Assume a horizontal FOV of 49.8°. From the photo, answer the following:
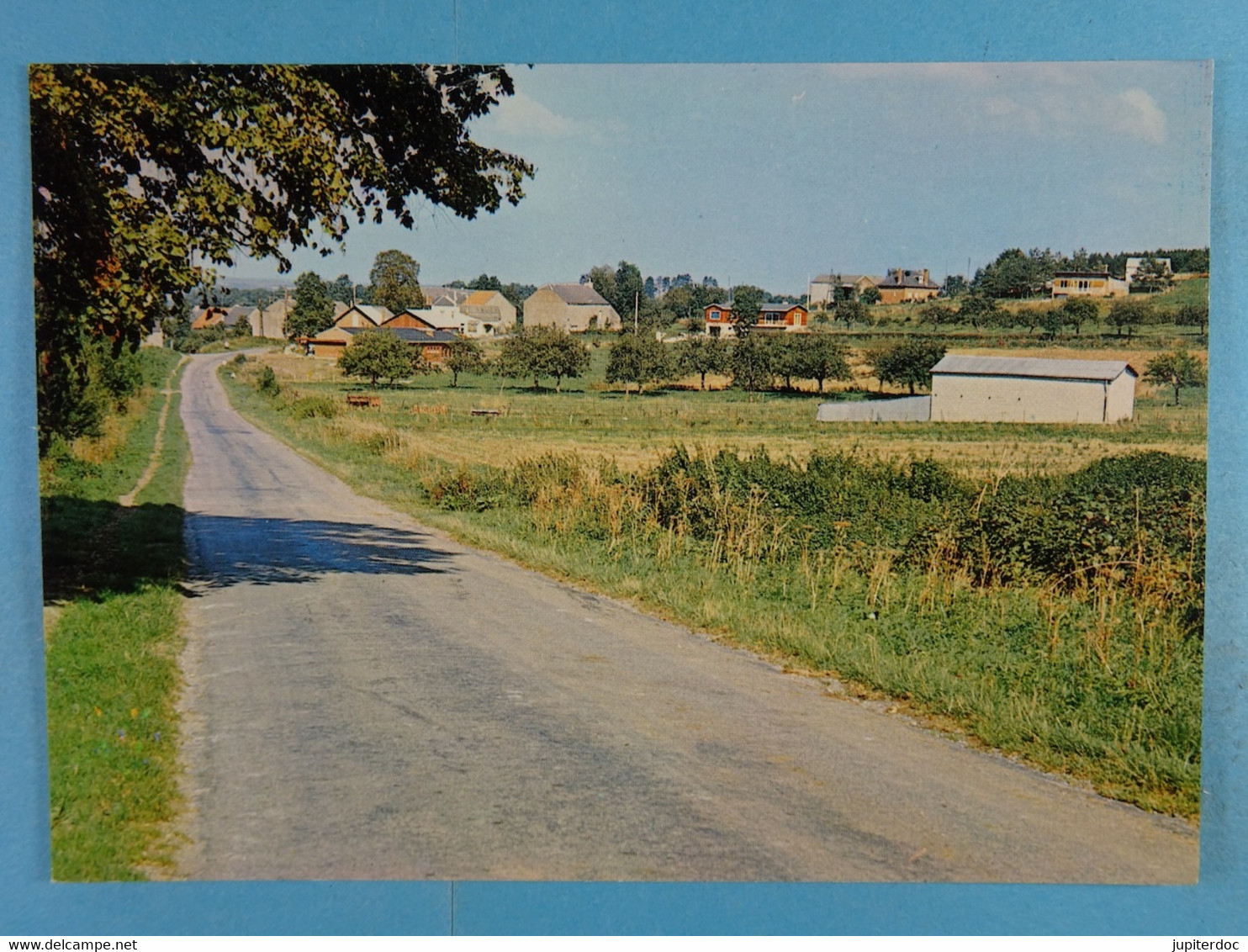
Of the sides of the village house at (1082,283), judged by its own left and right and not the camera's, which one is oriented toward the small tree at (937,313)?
right

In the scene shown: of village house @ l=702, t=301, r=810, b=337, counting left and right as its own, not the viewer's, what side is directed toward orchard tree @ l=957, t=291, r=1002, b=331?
left

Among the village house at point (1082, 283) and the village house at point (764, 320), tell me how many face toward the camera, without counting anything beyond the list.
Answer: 2

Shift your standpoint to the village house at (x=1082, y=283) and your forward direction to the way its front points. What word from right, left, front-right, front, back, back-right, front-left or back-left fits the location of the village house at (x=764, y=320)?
right

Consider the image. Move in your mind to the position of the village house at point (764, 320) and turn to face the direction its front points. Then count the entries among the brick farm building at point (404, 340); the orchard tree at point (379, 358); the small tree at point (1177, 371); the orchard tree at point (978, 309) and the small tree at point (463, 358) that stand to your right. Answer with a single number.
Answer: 3

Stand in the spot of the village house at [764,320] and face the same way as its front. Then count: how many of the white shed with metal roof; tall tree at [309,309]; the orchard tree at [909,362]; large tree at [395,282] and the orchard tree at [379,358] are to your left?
2

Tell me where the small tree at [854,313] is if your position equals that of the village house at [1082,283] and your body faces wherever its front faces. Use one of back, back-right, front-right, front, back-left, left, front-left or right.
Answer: right

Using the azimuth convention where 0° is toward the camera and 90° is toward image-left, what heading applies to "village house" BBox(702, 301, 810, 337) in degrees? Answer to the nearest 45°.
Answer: approximately 0°

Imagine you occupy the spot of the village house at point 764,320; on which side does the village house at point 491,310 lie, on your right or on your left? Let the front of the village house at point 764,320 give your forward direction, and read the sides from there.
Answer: on your right

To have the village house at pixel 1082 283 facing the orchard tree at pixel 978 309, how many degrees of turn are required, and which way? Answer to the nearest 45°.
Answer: approximately 90° to its right
